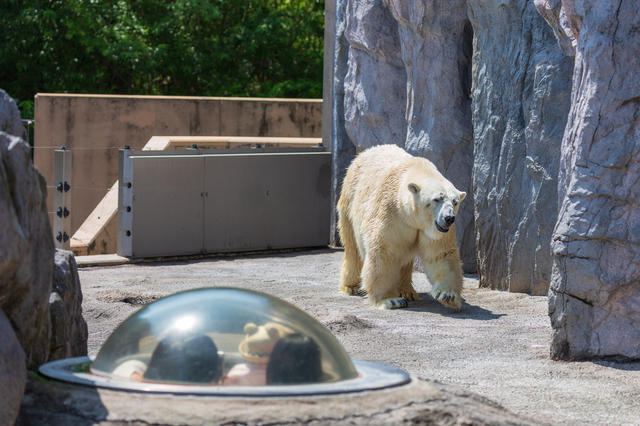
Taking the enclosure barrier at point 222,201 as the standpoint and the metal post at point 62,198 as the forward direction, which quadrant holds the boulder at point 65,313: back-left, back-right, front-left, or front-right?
front-left

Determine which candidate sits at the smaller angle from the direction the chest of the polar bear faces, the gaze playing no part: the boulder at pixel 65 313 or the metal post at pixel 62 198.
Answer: the boulder

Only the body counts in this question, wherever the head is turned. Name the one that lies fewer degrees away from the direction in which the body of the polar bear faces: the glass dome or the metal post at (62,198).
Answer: the glass dome

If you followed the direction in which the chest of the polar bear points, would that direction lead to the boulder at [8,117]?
no

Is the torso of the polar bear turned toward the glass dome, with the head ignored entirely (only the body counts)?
no

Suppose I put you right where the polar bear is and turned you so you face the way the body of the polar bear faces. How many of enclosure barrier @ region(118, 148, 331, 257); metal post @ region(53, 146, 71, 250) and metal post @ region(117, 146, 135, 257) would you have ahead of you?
0

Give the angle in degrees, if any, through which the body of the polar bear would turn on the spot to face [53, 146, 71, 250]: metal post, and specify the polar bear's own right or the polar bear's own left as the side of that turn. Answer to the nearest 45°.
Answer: approximately 180°

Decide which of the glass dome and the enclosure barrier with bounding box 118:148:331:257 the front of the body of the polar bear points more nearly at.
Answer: the glass dome

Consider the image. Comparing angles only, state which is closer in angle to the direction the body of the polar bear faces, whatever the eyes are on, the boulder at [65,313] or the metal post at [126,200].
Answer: the boulder

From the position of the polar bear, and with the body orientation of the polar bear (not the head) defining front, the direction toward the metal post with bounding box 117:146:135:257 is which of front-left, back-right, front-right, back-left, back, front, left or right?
back
